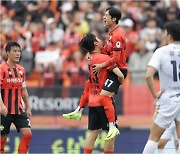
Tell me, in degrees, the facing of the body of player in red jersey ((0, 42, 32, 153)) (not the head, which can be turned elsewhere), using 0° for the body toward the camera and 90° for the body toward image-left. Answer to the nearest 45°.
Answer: approximately 315°

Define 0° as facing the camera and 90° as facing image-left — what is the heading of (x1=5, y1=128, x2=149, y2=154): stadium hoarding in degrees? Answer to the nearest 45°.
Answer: approximately 0°

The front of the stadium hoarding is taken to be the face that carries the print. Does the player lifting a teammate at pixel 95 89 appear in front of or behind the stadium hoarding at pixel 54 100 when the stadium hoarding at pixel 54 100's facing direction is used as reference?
in front

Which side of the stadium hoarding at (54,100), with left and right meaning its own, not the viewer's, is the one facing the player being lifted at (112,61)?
front

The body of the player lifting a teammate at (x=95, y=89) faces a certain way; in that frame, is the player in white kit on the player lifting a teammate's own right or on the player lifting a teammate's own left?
on the player lifting a teammate's own right

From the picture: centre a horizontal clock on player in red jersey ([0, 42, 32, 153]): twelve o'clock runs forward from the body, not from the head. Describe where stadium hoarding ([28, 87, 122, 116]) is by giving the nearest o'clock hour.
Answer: The stadium hoarding is roughly at 8 o'clock from the player in red jersey.

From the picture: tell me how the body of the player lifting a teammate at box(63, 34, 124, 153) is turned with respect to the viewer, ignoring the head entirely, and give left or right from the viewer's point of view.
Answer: facing away from the viewer and to the right of the viewer
